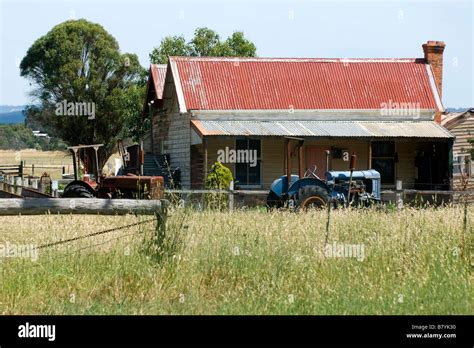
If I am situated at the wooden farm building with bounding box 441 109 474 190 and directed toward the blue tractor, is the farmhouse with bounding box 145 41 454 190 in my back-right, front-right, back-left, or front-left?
front-right

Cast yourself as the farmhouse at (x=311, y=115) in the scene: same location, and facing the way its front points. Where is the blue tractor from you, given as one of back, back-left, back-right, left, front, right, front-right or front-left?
front

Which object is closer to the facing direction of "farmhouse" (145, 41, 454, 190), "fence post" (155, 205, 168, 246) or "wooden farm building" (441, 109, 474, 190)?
the fence post

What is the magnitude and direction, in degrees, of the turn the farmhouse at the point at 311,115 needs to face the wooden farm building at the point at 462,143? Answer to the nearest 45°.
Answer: approximately 90° to its left

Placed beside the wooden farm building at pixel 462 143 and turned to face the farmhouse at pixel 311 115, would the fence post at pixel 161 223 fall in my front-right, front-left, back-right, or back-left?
front-left

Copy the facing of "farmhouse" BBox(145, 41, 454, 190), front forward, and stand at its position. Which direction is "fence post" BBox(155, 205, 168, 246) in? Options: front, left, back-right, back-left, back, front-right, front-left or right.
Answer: front

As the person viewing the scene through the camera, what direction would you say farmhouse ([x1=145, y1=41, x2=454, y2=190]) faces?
facing the viewer
